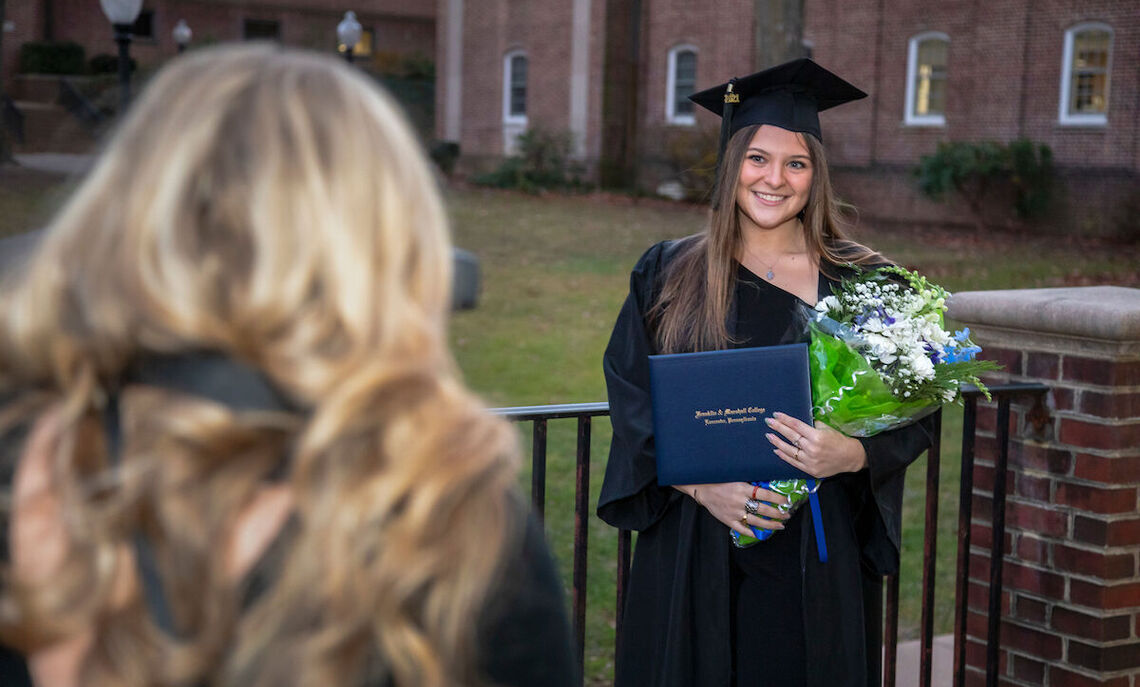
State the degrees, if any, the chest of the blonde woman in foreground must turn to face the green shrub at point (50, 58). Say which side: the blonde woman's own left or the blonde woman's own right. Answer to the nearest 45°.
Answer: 0° — they already face it

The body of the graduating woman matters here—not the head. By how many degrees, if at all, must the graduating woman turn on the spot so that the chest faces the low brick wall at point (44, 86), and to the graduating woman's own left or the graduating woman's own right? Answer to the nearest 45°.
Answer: approximately 135° to the graduating woman's own right

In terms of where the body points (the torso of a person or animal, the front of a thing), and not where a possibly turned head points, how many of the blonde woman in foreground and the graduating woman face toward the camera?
1

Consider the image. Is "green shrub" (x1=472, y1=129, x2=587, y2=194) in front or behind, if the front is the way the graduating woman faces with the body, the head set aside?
behind

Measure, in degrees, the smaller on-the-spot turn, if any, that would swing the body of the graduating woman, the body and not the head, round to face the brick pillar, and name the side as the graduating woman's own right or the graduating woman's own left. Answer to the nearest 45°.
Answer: approximately 135° to the graduating woman's own left

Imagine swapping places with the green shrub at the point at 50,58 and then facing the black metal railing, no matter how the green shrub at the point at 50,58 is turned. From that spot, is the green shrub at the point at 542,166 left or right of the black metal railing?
left

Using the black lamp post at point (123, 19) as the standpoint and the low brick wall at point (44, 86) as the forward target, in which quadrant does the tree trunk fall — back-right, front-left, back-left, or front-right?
back-right

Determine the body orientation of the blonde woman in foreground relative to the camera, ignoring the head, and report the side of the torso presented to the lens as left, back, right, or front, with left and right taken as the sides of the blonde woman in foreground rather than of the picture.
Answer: back

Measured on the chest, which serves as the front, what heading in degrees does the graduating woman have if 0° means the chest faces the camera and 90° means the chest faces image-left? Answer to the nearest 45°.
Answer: approximately 0°

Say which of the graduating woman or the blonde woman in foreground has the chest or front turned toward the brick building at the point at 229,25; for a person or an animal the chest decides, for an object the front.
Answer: the blonde woman in foreground

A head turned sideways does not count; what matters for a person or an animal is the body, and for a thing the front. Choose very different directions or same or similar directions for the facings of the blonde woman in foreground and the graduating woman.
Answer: very different directions
